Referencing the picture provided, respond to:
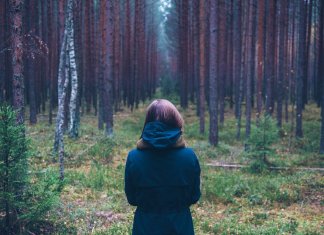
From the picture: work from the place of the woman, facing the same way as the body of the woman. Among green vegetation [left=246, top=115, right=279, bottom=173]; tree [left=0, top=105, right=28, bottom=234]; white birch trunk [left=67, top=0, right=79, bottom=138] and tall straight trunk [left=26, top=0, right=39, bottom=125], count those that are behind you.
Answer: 0

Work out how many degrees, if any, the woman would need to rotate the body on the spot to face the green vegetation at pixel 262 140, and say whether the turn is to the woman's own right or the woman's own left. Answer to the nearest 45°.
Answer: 0° — they already face it

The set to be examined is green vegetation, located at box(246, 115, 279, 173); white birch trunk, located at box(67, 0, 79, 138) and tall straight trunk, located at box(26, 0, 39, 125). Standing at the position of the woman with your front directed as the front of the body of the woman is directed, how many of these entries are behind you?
0

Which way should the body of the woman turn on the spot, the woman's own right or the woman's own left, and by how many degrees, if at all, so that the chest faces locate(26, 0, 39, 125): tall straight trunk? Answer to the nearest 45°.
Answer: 0° — they already face it

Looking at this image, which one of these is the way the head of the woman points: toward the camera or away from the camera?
away from the camera

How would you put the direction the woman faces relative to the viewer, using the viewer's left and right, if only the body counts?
facing away from the viewer

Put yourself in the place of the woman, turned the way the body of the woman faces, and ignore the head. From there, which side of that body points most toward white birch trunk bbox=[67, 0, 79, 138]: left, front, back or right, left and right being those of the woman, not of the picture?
front

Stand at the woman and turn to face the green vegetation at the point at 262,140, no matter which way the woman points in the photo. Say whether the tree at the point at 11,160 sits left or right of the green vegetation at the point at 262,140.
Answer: left

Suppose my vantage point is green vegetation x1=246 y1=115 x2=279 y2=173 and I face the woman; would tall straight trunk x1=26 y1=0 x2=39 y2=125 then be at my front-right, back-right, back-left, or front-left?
back-right

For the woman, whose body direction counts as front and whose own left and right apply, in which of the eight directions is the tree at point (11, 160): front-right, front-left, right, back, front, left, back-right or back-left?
front-left
